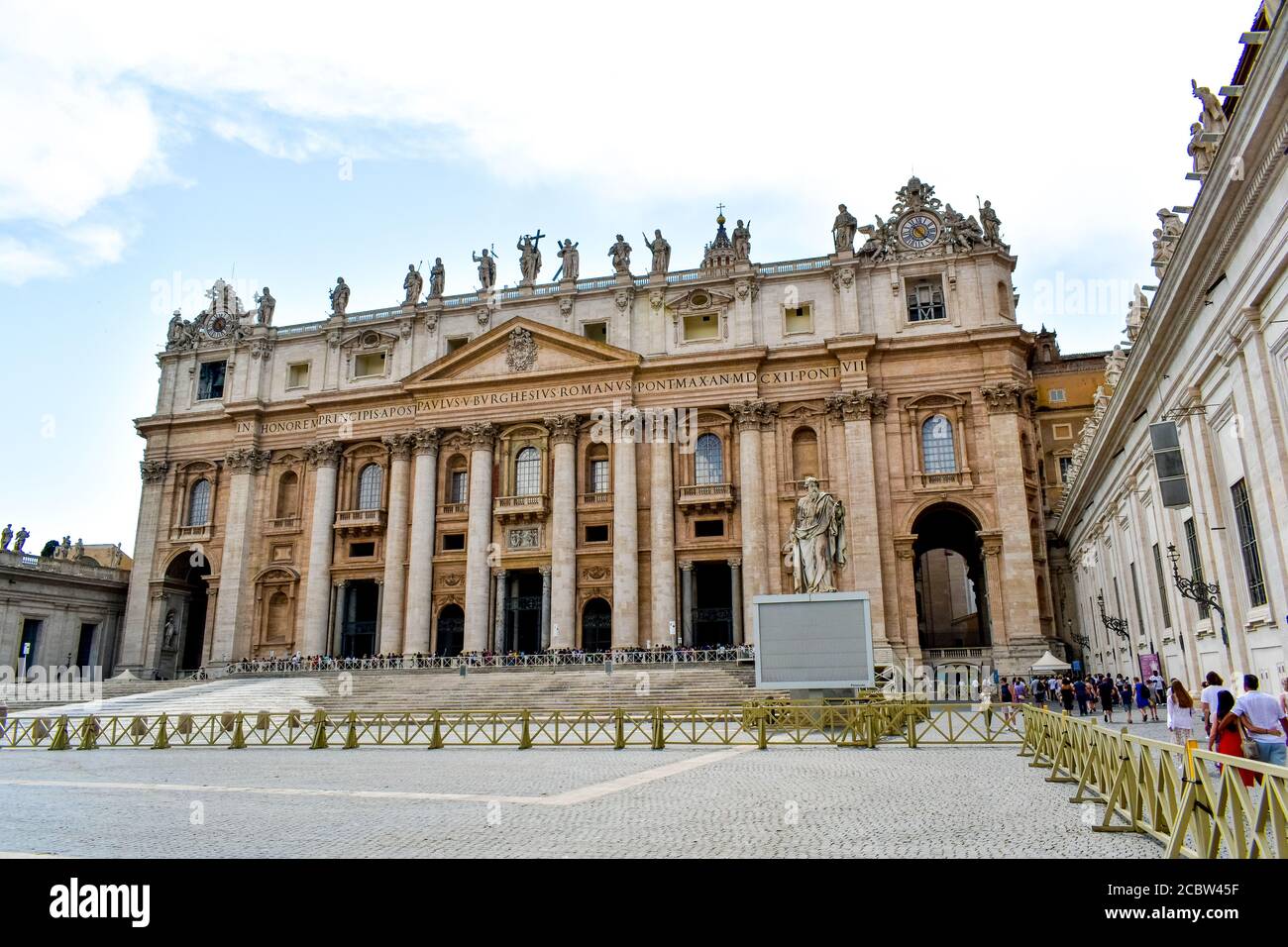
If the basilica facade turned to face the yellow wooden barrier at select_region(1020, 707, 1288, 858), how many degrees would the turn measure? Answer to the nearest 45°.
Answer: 0° — it already faces it

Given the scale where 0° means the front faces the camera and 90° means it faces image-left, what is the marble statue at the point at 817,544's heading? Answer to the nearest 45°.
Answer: approximately 0°

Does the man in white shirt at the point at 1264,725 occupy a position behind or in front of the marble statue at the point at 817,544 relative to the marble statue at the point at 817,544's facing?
in front

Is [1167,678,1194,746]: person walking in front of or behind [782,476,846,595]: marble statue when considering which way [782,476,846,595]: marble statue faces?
in front

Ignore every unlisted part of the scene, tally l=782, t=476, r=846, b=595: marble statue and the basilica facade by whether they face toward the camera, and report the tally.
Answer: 2

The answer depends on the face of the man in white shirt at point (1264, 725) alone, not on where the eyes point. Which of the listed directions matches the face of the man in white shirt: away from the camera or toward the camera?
away from the camera

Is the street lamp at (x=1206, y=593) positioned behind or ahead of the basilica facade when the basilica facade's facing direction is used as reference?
ahead

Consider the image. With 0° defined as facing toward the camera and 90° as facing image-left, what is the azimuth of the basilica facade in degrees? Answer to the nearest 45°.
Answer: approximately 0°

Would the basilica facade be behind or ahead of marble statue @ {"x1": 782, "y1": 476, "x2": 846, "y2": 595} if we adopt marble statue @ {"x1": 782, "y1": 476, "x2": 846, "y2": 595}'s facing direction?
behind

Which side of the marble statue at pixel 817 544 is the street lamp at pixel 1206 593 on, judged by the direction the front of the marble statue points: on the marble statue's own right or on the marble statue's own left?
on the marble statue's own left

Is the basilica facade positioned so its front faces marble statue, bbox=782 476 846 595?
yes
